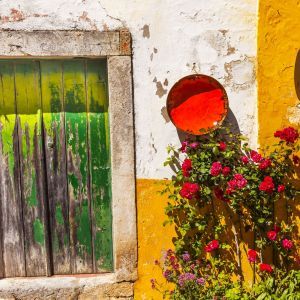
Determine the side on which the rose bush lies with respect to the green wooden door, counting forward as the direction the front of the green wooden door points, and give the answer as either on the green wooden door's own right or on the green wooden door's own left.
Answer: on the green wooden door's own left

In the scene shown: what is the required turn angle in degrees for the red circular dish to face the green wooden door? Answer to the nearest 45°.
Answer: approximately 90° to its right

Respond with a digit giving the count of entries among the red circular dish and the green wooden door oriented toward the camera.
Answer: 2

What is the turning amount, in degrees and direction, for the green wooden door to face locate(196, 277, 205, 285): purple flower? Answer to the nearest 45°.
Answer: approximately 45° to its left

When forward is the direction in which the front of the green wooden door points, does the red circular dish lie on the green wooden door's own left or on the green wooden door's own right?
on the green wooden door's own left

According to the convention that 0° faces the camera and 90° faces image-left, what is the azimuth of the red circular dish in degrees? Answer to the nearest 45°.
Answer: approximately 0°
